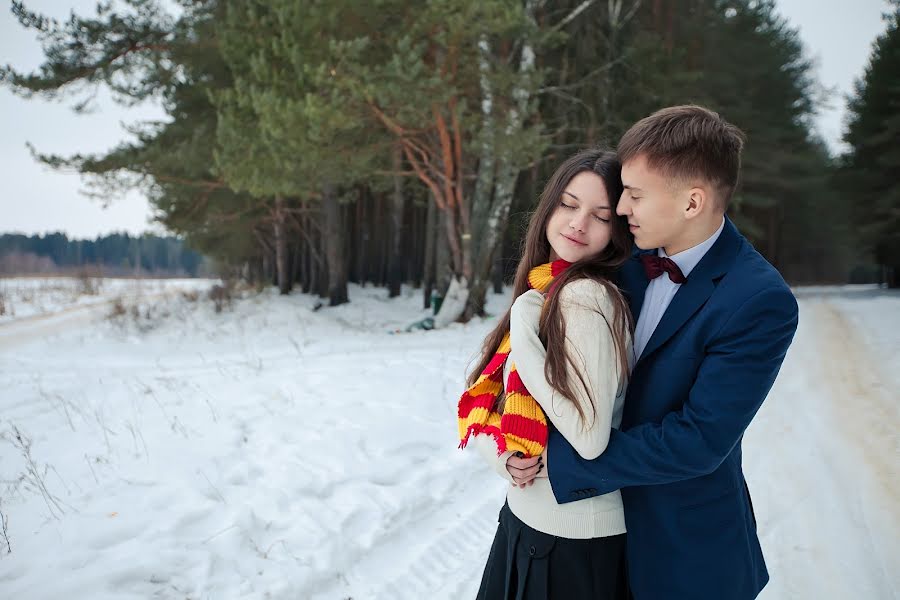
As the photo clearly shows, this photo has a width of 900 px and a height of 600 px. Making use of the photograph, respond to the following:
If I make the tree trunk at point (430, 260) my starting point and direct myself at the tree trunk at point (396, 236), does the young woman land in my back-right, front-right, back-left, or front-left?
back-left

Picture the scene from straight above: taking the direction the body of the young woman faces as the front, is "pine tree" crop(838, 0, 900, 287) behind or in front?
behind

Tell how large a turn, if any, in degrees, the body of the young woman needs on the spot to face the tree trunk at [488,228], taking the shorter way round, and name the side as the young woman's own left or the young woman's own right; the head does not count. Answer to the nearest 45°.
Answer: approximately 135° to the young woman's own right

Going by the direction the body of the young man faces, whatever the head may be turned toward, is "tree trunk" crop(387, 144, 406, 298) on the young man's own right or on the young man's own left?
on the young man's own right

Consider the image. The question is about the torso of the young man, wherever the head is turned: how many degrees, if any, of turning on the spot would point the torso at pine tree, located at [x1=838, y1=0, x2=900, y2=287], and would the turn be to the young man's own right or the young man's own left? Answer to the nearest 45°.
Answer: approximately 135° to the young man's own right

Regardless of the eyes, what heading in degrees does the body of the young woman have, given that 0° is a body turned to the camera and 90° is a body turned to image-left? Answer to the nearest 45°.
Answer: approximately 45°

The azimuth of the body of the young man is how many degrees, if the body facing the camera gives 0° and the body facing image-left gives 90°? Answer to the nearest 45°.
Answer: approximately 45°

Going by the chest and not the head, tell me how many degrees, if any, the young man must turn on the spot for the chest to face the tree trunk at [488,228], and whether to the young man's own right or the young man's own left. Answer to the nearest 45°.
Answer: approximately 135° to the young man's own right
